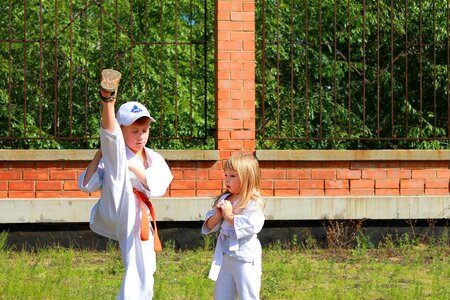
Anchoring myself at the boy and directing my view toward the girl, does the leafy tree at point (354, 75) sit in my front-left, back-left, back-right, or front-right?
front-left

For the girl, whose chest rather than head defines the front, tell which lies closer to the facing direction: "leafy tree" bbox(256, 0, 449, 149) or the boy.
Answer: the boy

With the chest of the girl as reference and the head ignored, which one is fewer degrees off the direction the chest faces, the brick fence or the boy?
the boy

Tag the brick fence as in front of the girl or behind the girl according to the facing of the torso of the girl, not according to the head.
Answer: behind

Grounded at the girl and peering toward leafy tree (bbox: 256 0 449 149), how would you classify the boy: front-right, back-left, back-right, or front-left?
back-left

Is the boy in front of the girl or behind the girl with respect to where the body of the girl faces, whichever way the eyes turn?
in front

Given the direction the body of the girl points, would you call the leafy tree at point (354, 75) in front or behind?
behind

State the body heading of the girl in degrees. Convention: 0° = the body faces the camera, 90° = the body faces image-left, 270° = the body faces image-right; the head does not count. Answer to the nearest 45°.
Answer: approximately 45°
